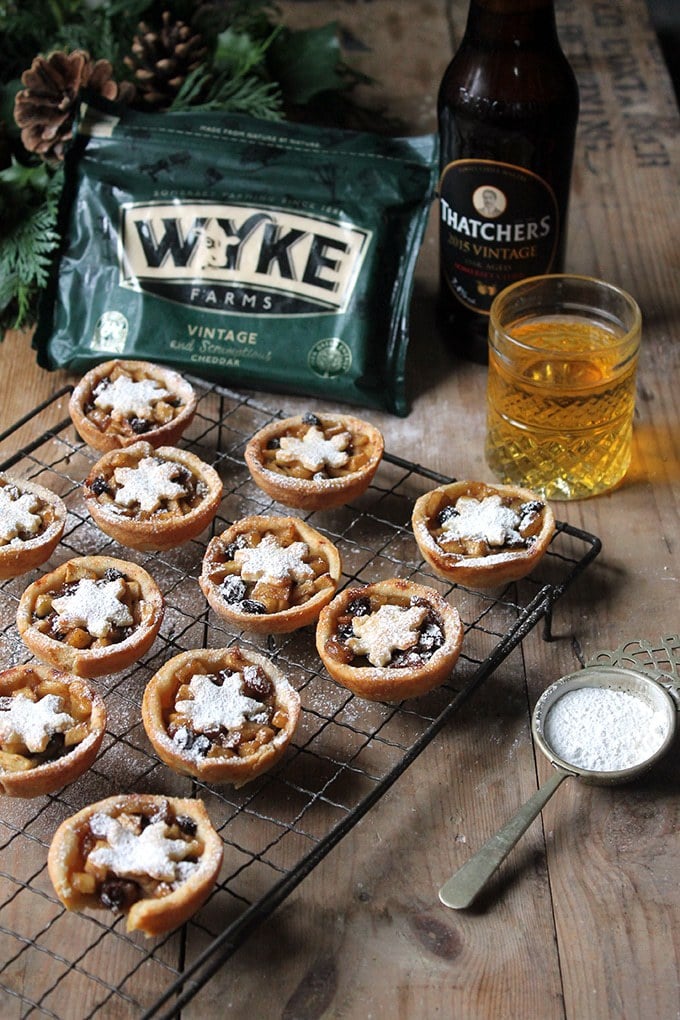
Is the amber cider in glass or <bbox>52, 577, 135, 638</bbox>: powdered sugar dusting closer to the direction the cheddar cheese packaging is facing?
the powdered sugar dusting

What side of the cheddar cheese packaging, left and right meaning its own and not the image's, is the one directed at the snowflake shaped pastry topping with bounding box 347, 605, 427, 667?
front

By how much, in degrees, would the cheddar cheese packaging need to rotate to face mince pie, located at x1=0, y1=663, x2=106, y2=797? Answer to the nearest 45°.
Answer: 0° — it already faces it

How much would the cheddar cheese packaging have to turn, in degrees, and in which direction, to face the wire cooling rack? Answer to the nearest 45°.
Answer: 0° — it already faces it

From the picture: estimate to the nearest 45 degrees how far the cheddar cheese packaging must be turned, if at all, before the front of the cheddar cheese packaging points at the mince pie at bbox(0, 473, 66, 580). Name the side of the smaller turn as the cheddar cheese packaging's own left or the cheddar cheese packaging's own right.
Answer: approximately 45° to the cheddar cheese packaging's own right

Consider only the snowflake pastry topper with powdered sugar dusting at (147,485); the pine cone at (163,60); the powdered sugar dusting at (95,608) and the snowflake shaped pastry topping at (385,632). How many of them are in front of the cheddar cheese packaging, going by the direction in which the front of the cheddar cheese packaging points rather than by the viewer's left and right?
3

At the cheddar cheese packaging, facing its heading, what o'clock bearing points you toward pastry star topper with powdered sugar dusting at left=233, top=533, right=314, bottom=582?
The pastry star topper with powdered sugar dusting is roughly at 12 o'clock from the cheddar cheese packaging.

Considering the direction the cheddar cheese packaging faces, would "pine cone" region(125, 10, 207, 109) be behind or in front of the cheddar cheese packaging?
behind

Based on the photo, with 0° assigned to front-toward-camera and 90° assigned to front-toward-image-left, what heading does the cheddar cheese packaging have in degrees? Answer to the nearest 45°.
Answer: approximately 0°

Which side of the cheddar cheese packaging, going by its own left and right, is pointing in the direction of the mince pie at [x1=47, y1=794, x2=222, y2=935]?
front

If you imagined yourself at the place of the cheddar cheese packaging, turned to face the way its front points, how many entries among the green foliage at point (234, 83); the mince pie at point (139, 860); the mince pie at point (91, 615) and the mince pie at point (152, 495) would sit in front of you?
3

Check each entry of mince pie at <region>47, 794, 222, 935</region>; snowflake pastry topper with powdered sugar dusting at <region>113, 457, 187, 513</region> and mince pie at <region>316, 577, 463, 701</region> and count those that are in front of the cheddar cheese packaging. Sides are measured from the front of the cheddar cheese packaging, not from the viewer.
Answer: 3

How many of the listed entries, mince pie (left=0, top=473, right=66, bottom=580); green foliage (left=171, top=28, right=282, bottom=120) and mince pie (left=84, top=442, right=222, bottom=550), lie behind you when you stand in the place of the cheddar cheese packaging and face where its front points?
1
